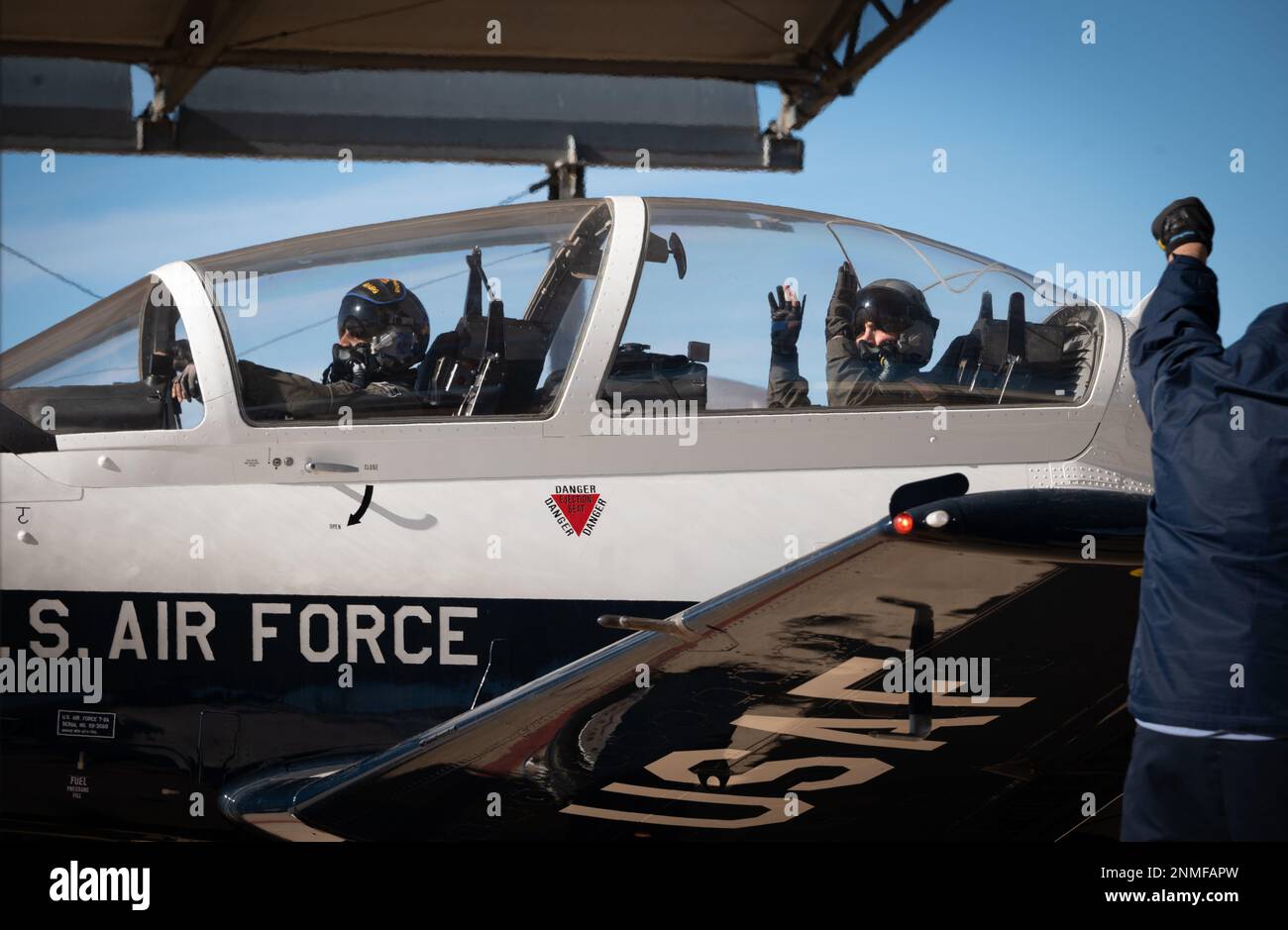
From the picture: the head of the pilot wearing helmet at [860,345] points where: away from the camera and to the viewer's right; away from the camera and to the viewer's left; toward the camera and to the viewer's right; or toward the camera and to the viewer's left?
toward the camera and to the viewer's left

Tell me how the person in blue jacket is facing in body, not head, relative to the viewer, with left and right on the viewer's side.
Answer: facing away from the viewer

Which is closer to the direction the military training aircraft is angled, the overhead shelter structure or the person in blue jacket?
the overhead shelter structure

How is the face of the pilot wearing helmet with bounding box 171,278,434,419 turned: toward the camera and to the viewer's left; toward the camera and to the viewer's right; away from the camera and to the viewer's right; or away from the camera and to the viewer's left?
toward the camera and to the viewer's left

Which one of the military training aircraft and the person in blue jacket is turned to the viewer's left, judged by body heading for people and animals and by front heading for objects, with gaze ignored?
the military training aircraft

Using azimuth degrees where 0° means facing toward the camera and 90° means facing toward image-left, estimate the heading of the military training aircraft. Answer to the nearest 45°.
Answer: approximately 90°

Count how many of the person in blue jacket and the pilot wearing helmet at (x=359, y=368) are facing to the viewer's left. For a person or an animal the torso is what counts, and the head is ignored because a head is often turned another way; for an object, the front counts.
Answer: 1

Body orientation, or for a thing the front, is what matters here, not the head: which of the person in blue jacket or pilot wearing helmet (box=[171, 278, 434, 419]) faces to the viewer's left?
the pilot wearing helmet

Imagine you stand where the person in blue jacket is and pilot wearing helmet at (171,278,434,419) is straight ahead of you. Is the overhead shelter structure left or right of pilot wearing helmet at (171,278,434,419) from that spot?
right

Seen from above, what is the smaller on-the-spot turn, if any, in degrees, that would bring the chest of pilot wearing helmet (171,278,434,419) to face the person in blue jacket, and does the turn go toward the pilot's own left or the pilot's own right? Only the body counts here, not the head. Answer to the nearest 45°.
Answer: approximately 135° to the pilot's own left

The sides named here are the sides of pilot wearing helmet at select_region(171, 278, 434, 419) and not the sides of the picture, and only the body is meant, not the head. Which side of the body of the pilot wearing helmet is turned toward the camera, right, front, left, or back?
left

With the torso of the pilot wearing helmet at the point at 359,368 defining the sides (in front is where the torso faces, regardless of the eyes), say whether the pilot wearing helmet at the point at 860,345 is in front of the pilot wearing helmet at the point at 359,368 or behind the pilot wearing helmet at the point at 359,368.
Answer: behind
